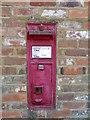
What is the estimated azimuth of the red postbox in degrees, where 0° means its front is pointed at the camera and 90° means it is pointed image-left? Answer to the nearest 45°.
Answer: approximately 0°
